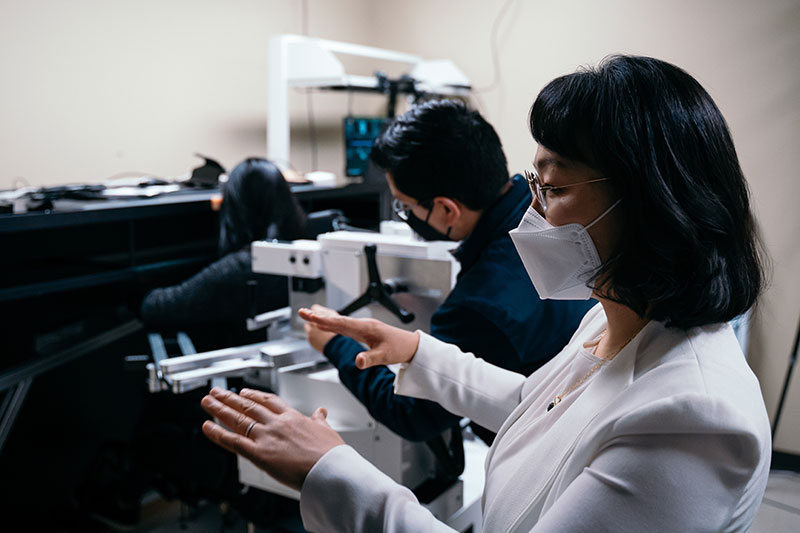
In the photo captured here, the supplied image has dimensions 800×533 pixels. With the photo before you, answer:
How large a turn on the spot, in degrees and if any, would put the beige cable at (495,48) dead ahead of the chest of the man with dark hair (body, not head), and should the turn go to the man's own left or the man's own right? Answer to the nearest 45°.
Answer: approximately 90° to the man's own right

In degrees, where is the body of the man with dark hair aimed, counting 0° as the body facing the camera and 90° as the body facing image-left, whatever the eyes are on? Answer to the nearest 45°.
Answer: approximately 90°

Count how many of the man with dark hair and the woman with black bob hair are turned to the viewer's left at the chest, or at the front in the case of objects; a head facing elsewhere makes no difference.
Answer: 2

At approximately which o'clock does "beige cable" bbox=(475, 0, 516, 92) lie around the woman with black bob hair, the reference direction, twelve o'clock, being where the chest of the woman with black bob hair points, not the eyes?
The beige cable is roughly at 3 o'clock from the woman with black bob hair.

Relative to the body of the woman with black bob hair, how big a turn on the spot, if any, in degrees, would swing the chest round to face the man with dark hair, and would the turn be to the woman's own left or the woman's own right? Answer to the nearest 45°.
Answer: approximately 90° to the woman's own right

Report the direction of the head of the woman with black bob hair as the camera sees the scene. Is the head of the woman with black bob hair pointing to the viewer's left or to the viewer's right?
to the viewer's left

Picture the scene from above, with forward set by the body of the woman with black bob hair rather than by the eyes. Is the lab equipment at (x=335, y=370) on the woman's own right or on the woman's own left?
on the woman's own right

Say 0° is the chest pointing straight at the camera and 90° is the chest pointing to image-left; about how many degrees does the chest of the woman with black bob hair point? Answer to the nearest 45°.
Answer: approximately 90°
